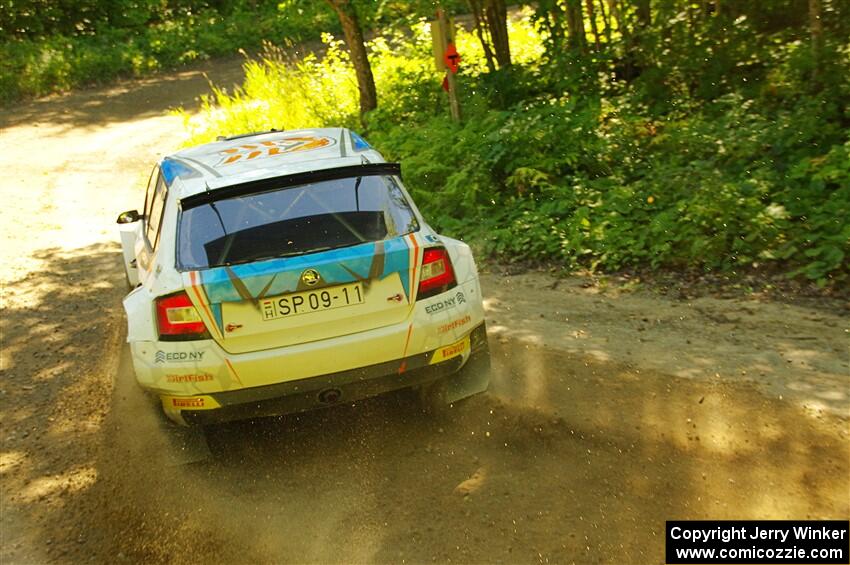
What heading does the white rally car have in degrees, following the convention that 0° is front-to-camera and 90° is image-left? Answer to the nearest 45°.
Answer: approximately 180°

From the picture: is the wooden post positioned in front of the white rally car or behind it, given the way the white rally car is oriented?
in front

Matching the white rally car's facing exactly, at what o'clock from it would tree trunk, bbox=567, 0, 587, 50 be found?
The tree trunk is roughly at 1 o'clock from the white rally car.

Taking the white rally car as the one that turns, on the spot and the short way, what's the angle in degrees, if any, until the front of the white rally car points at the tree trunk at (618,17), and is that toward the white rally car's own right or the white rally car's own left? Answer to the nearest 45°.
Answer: approximately 45° to the white rally car's own right

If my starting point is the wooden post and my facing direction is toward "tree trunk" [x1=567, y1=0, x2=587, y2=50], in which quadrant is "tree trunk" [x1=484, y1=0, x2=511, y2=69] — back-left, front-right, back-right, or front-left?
front-left

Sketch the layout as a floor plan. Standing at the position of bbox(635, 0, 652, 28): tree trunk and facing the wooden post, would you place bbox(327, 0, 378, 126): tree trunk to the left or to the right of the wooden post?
right

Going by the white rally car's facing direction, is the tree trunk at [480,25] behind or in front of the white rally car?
in front

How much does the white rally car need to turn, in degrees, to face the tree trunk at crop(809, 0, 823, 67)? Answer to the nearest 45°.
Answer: approximately 45° to its right

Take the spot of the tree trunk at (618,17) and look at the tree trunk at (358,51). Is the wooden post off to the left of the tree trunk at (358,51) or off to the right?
left

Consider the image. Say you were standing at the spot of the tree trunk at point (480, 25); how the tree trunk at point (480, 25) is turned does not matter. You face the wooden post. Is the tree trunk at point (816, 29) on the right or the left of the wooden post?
left

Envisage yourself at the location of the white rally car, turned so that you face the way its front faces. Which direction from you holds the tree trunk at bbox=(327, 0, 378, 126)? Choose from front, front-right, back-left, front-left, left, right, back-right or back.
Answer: front
